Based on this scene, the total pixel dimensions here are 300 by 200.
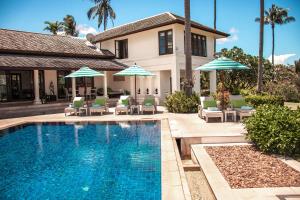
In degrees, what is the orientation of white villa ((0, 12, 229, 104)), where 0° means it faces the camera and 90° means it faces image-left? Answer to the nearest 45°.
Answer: approximately 315°

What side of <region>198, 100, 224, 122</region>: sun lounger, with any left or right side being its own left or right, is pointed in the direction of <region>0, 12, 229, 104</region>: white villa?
back

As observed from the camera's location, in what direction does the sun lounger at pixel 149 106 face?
facing the viewer

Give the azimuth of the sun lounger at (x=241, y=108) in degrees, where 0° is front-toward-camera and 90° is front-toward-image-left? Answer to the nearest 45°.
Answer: approximately 315°

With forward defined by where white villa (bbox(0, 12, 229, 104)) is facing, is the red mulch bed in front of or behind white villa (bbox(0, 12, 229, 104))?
in front

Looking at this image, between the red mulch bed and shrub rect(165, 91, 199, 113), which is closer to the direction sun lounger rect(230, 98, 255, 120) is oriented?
the red mulch bed

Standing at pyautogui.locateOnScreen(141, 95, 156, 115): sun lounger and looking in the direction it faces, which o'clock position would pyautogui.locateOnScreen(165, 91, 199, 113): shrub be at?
The shrub is roughly at 9 o'clock from the sun lounger.

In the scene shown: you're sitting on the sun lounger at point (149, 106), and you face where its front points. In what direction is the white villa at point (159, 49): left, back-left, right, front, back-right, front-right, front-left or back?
back

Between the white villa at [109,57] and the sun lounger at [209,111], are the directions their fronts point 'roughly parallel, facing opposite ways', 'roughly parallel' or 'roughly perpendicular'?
roughly parallel

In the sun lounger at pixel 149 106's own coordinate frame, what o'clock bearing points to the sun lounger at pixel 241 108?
the sun lounger at pixel 241 108 is roughly at 10 o'clock from the sun lounger at pixel 149 106.

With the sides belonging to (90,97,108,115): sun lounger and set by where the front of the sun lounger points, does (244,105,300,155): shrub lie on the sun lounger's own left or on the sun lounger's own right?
on the sun lounger's own left

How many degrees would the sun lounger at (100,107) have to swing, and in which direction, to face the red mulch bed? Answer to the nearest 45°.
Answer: approximately 45° to its left

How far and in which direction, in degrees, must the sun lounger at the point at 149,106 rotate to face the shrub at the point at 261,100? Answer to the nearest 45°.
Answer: approximately 90° to its left

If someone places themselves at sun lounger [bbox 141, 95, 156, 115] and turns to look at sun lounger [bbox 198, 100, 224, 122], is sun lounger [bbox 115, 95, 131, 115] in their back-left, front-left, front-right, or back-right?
back-right

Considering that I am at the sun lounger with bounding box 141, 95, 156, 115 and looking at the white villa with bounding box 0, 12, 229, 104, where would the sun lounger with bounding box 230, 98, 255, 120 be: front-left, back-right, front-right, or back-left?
back-right

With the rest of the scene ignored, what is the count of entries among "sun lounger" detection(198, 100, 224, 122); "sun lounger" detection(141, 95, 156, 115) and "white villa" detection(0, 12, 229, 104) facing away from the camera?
0

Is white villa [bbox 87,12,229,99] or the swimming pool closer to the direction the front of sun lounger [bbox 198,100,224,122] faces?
the swimming pool

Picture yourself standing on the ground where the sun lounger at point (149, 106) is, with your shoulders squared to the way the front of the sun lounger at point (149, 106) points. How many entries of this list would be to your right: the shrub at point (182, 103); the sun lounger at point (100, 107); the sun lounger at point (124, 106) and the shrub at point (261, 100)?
2
